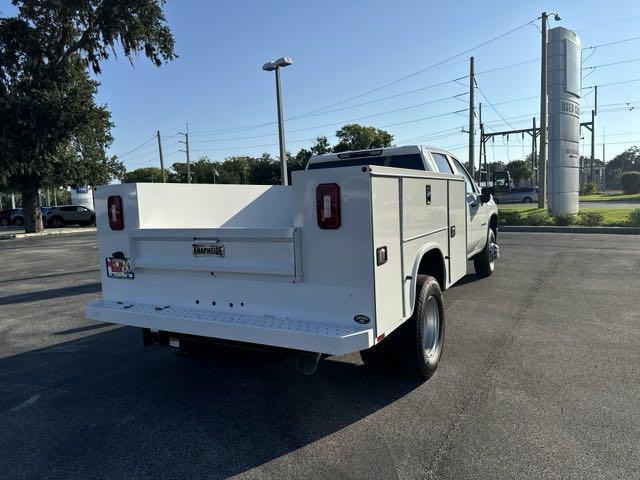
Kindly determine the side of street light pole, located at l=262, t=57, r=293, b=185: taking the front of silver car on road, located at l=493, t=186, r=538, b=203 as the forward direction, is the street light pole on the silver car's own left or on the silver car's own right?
on the silver car's own left

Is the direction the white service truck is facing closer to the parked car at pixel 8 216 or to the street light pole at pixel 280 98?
the street light pole

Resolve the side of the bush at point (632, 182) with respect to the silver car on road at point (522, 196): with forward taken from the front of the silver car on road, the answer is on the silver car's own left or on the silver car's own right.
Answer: on the silver car's own right

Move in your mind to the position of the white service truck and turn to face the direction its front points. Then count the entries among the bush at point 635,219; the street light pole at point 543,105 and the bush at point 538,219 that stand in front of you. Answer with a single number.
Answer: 3

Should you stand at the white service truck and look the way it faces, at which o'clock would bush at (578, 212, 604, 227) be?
The bush is roughly at 12 o'clock from the white service truck.

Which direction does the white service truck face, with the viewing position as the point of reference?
facing away from the viewer and to the right of the viewer

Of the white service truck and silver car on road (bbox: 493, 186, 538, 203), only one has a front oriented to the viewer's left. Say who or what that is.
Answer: the silver car on road

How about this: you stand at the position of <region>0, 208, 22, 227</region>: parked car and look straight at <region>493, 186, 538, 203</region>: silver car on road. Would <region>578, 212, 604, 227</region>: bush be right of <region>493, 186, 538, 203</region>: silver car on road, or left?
right

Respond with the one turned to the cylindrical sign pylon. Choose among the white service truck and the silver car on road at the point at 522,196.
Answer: the white service truck

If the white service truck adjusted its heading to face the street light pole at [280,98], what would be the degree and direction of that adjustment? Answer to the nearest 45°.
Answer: approximately 45° to its left

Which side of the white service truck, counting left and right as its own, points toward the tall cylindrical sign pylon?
front

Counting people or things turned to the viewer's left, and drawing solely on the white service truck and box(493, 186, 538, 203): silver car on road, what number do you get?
1
